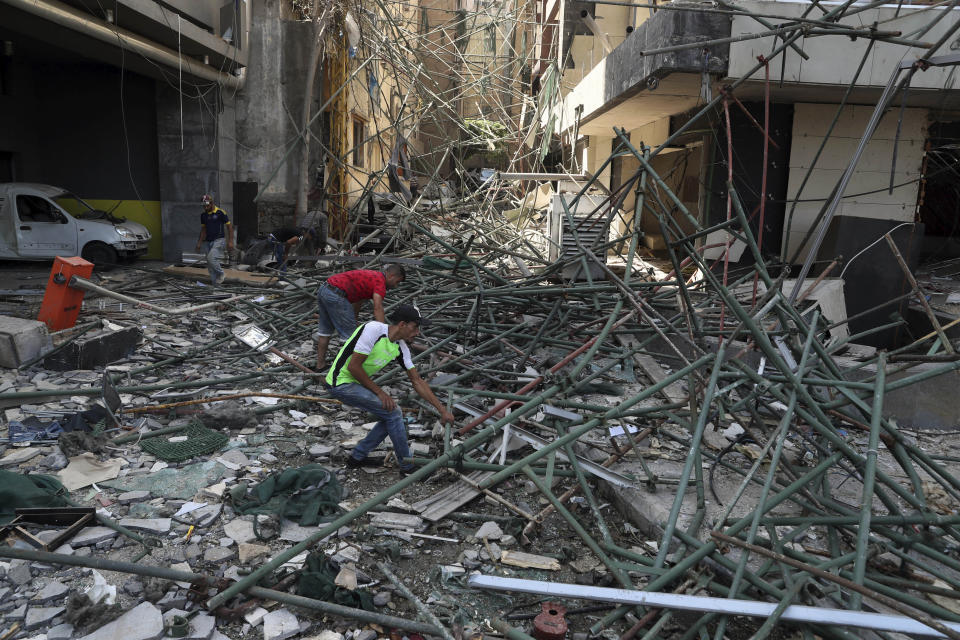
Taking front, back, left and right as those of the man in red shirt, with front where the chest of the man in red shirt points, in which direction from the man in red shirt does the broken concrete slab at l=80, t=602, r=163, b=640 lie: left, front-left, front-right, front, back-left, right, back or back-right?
right

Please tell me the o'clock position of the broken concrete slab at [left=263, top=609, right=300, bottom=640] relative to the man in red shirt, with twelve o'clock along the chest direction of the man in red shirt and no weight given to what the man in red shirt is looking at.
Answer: The broken concrete slab is roughly at 3 o'clock from the man in red shirt.

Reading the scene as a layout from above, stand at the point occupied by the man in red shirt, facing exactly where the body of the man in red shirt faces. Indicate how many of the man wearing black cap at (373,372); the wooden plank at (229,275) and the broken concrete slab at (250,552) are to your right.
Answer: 2

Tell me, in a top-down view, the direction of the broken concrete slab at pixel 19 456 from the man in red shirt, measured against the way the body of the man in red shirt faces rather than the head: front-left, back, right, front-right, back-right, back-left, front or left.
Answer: back-right

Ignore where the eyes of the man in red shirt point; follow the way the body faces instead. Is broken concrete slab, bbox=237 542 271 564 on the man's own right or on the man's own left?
on the man's own right

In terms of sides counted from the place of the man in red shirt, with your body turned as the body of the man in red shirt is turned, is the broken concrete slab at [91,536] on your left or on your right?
on your right

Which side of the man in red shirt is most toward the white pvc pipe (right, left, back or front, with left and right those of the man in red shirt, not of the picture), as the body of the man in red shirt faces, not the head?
right

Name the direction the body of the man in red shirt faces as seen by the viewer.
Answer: to the viewer's right

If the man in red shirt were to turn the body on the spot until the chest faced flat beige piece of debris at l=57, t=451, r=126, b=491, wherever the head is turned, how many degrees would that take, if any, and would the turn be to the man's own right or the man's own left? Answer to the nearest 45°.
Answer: approximately 135° to the man's own right
